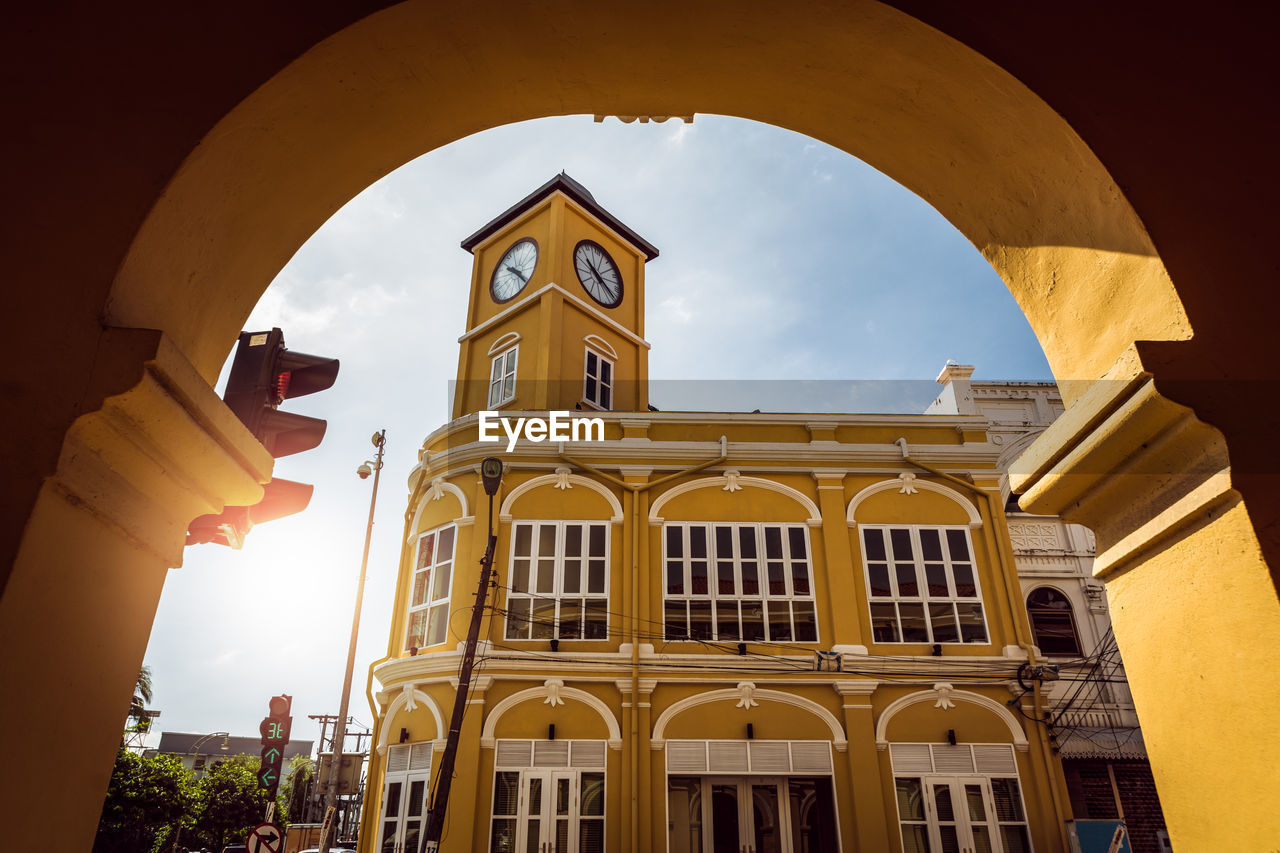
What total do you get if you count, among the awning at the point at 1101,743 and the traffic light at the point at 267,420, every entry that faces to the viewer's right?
1

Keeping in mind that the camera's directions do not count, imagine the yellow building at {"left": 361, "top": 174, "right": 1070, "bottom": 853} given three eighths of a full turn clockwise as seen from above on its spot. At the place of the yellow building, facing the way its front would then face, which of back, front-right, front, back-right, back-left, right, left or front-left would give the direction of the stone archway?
back-left

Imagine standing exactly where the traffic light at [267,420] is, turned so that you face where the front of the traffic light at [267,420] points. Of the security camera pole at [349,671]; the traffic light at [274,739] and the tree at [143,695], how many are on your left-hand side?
3

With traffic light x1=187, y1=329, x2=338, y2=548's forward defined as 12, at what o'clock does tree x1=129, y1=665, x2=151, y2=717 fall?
The tree is roughly at 9 o'clock from the traffic light.

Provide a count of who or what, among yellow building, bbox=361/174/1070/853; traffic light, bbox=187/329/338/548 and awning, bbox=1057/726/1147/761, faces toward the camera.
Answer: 2

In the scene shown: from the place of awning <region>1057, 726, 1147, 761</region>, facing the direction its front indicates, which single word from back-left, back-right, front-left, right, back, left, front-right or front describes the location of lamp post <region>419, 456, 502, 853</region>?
front-right

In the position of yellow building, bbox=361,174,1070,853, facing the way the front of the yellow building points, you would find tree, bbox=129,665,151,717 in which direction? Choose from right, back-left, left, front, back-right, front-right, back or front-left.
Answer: back-right

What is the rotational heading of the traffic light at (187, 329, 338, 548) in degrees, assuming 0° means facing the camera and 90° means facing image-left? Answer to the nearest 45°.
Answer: approximately 270°

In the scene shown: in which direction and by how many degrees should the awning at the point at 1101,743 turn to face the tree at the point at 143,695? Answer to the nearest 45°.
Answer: approximately 90° to its right

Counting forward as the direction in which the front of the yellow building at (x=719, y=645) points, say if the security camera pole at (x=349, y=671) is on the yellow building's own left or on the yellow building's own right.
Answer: on the yellow building's own right

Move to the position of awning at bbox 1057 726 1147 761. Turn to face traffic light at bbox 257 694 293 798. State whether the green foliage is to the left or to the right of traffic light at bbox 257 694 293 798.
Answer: right

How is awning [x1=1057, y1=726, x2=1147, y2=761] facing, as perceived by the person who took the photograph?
facing the viewer
